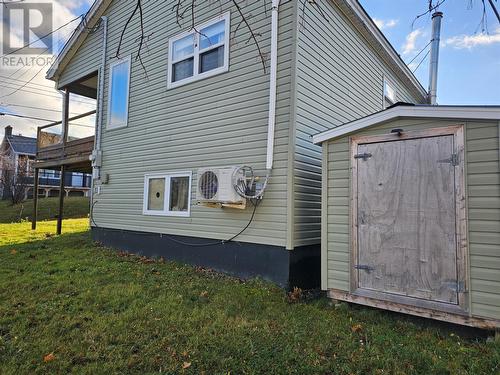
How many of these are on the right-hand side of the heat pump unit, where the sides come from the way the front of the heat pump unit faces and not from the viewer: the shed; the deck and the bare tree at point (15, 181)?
2

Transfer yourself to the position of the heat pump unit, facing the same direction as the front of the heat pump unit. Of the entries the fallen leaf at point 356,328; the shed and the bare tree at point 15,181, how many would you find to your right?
1

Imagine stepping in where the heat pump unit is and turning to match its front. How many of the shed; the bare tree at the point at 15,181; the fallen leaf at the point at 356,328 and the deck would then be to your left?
2

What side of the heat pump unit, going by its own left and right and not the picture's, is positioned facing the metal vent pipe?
back

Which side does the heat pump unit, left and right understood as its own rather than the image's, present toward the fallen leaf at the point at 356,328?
left

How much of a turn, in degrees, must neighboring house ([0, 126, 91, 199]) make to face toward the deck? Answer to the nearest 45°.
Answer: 0° — it already faces it

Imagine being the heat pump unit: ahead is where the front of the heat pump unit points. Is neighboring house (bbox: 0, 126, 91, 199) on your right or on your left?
on your right

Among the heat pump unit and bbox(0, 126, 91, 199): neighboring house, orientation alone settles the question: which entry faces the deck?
the neighboring house

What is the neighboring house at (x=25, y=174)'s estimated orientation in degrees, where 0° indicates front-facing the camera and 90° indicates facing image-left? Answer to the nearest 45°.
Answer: approximately 0°

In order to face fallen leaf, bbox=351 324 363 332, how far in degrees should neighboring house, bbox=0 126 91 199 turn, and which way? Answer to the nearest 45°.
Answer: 0° — it already faces it

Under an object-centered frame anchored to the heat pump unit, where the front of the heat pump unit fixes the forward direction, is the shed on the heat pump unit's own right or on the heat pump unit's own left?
on the heat pump unit's own left

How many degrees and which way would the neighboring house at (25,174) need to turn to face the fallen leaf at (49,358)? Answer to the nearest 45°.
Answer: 0° — it already faces it

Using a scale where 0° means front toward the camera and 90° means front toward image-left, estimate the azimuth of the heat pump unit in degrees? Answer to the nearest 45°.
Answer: approximately 45°

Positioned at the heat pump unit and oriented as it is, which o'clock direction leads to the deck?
The deck is roughly at 3 o'clock from the heat pump unit.
